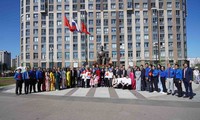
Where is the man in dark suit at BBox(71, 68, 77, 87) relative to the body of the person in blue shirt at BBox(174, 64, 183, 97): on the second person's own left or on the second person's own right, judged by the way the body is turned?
on the second person's own right

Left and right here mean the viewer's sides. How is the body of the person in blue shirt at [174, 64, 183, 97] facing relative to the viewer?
facing the viewer and to the left of the viewer
